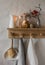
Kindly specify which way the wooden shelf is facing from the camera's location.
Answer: facing the viewer
